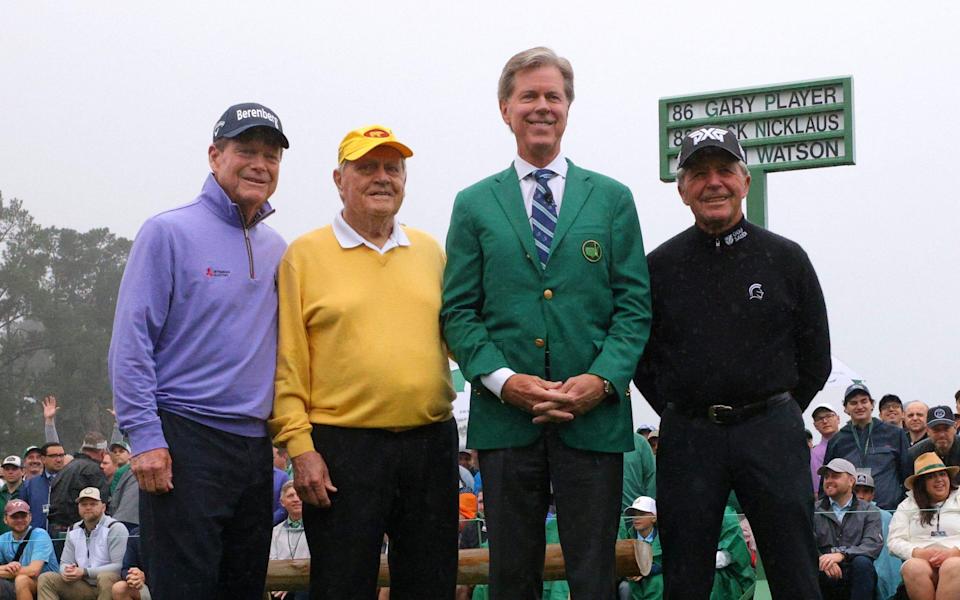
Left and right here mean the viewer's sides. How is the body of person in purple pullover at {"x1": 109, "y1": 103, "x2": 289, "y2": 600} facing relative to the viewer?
facing the viewer and to the right of the viewer

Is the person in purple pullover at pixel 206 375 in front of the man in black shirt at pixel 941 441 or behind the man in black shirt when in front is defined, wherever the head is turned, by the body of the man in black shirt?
in front

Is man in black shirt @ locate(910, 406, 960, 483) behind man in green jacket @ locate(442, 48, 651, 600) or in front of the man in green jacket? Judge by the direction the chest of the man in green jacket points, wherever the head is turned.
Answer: behind

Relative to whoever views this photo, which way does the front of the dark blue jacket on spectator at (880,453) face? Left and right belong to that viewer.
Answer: facing the viewer

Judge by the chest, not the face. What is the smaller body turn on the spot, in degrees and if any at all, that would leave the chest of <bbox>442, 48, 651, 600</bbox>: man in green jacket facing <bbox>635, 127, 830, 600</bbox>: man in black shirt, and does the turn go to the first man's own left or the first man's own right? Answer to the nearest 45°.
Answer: approximately 90° to the first man's own left

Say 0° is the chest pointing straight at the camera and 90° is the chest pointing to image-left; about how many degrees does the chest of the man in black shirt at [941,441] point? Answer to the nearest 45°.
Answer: approximately 0°

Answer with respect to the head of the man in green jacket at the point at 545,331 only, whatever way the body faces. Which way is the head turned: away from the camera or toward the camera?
toward the camera

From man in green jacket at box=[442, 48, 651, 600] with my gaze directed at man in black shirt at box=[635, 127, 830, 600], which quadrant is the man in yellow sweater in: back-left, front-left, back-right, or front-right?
back-left

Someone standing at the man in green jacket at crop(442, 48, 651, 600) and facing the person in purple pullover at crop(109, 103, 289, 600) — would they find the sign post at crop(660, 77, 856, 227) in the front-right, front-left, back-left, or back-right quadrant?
back-right

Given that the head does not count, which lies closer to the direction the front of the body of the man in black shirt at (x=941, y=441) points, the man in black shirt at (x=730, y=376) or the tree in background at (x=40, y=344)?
the man in black shirt

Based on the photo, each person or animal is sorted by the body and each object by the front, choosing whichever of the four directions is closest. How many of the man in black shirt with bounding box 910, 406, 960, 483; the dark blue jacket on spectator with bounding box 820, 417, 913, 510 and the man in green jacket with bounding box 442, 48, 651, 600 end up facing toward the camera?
3

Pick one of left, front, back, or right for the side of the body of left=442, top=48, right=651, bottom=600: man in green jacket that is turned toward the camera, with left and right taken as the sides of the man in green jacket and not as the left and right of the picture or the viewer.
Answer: front

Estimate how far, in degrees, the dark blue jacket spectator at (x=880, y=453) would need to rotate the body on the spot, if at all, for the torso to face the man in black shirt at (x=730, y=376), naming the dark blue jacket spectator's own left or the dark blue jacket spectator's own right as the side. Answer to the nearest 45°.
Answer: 0° — they already face them
